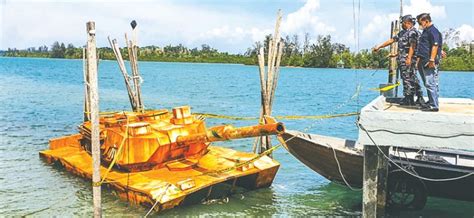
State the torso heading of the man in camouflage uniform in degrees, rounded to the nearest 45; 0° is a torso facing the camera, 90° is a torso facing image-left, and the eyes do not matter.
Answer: approximately 45°

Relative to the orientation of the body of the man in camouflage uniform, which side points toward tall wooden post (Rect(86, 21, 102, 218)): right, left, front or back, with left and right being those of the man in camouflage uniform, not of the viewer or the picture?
front

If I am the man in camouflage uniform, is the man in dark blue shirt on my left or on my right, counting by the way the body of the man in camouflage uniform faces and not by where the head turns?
on my left

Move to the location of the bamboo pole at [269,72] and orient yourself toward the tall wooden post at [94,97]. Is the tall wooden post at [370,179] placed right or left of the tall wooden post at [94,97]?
left

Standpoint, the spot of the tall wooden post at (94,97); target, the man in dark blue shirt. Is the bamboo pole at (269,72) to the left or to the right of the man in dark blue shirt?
left

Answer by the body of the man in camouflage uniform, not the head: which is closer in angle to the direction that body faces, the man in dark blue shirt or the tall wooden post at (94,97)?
the tall wooden post

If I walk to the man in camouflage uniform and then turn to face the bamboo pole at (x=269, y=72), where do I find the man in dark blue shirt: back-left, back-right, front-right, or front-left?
back-left
